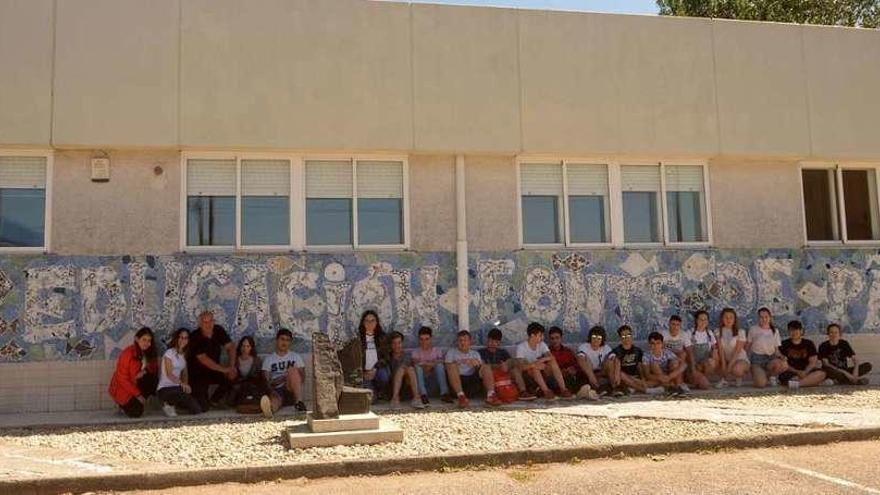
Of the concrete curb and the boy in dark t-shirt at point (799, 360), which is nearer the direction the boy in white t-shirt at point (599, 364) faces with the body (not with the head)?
the concrete curb

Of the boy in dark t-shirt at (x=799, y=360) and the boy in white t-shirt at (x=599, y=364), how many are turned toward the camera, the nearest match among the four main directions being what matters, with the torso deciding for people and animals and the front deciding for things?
2

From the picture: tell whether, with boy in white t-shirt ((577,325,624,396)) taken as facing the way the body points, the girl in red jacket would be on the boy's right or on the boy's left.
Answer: on the boy's right

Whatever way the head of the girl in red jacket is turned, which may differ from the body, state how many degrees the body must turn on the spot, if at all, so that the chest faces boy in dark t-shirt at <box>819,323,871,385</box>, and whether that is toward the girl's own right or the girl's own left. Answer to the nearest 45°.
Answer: approximately 45° to the girl's own left

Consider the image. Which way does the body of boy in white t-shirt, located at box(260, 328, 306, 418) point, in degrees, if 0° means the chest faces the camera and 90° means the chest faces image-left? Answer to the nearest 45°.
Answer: approximately 0°

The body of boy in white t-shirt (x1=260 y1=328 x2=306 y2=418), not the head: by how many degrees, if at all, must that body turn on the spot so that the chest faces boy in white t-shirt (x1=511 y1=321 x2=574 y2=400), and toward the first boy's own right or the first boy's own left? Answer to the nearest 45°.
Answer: approximately 90° to the first boy's own left
